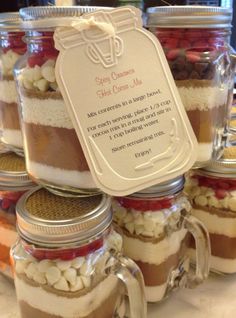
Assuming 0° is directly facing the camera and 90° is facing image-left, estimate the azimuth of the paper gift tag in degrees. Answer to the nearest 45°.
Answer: approximately 0°
